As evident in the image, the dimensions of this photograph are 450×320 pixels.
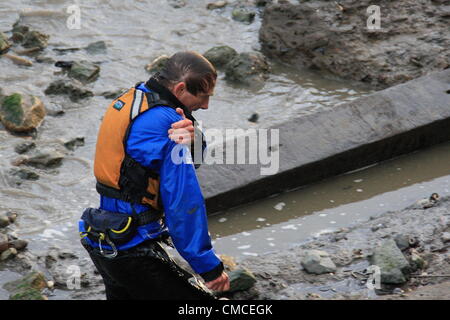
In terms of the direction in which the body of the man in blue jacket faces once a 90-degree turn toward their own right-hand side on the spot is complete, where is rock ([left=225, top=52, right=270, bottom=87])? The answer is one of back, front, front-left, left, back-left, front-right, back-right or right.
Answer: back

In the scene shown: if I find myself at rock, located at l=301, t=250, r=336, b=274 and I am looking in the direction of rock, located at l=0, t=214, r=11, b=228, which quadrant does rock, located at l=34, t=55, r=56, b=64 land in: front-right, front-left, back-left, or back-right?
front-right

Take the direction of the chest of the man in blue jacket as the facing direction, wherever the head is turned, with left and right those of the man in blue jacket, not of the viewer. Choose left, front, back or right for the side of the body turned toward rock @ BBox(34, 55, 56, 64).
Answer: left

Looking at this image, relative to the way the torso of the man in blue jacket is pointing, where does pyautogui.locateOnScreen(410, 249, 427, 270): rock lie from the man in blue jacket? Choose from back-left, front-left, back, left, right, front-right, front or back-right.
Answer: front-left

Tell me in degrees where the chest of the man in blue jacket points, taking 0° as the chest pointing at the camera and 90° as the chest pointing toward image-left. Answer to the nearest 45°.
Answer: approximately 270°

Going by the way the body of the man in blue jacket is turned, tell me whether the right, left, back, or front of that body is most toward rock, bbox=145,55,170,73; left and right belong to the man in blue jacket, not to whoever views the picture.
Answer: left

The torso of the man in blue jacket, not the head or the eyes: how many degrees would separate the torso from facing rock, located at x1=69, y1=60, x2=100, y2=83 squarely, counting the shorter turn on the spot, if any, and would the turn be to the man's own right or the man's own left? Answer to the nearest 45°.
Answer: approximately 90° to the man's own left

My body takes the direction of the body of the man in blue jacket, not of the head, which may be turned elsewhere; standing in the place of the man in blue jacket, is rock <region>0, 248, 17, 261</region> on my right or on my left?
on my left

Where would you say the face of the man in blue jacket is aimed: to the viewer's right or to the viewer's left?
to the viewer's right

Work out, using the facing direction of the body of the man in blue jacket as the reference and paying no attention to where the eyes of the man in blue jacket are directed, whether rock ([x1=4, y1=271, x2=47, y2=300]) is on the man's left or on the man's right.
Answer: on the man's left
